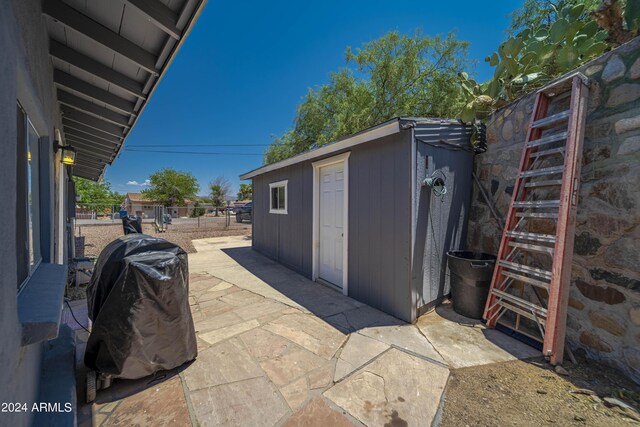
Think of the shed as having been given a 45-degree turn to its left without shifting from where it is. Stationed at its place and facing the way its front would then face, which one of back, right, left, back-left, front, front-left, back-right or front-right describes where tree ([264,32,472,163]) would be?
back

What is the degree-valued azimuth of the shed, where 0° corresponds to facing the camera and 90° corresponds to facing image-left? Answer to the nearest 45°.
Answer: approximately 45°

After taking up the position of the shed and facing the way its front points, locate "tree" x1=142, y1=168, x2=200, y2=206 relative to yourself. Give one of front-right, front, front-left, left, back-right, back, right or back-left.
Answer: right

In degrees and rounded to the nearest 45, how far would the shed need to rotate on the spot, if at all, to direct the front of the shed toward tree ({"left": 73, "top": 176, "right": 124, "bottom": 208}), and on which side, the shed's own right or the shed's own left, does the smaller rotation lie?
approximately 90° to the shed's own right

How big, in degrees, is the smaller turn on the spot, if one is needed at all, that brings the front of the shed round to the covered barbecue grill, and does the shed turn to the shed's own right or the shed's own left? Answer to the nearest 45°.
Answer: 0° — it already faces it

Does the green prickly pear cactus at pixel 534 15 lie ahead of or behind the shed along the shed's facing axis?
behind

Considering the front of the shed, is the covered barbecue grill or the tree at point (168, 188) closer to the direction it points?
the covered barbecue grill

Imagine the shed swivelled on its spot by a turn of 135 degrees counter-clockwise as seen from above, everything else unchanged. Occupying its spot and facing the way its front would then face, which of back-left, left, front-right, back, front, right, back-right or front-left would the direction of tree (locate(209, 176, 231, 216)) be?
back-left

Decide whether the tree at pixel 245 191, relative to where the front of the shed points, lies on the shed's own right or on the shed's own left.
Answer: on the shed's own right

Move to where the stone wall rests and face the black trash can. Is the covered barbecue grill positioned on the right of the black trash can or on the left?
left

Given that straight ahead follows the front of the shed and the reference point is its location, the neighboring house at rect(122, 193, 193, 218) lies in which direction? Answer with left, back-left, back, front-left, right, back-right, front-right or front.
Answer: right
